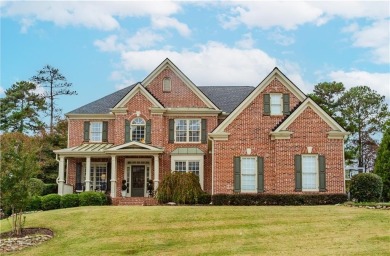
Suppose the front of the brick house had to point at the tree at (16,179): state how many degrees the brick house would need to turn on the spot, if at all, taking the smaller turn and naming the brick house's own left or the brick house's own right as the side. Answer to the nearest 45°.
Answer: approximately 45° to the brick house's own right

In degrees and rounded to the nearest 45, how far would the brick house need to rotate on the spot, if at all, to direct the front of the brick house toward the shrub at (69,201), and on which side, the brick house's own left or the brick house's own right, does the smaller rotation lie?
approximately 45° to the brick house's own right

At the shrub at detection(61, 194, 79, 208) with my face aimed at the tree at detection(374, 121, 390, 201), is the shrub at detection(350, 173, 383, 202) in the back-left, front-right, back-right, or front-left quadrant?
front-right

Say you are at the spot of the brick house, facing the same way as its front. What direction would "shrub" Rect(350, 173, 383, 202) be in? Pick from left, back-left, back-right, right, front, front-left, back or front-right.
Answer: front-left

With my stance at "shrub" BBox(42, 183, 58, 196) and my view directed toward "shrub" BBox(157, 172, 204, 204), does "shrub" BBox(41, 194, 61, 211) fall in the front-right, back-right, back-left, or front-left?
front-right

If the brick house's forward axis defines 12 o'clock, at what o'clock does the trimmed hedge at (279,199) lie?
The trimmed hedge is roughly at 11 o'clock from the brick house.

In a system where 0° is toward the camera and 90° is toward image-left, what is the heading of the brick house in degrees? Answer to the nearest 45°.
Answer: approximately 0°

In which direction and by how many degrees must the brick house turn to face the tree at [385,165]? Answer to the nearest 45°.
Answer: approximately 90° to its left

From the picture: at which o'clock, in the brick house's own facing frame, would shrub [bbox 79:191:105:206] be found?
The shrub is roughly at 2 o'clock from the brick house.
